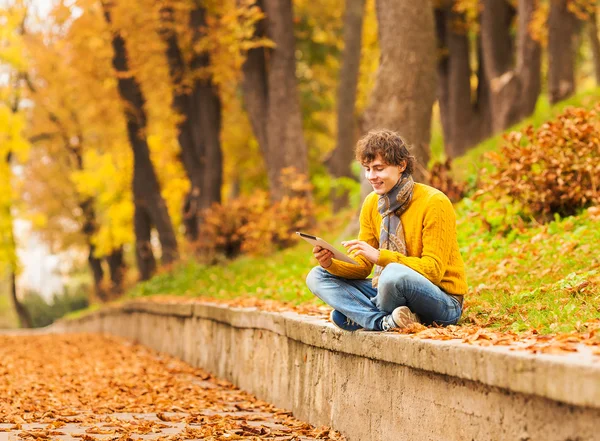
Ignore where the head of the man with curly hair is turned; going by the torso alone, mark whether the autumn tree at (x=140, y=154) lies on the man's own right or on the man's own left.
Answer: on the man's own right

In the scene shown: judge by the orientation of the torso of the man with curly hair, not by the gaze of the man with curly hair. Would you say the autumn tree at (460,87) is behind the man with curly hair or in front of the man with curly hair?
behind

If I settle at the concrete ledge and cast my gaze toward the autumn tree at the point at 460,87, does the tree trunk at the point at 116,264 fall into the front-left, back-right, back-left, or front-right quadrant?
front-left

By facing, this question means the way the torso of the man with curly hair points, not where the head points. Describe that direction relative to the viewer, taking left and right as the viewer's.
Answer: facing the viewer and to the left of the viewer

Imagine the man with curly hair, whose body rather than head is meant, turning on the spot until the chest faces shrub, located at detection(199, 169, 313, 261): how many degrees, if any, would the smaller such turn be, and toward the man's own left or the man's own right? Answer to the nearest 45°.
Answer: approximately 135° to the man's own right

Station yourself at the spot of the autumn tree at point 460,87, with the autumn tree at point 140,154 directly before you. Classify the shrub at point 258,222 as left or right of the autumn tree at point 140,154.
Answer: left

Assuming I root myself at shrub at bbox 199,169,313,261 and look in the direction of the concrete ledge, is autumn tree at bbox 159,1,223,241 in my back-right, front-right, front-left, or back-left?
back-right

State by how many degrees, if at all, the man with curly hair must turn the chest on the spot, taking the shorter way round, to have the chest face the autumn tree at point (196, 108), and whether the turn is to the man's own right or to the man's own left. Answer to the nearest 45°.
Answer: approximately 135° to the man's own right

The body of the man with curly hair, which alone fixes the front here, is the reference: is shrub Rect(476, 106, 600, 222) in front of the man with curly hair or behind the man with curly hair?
behind
